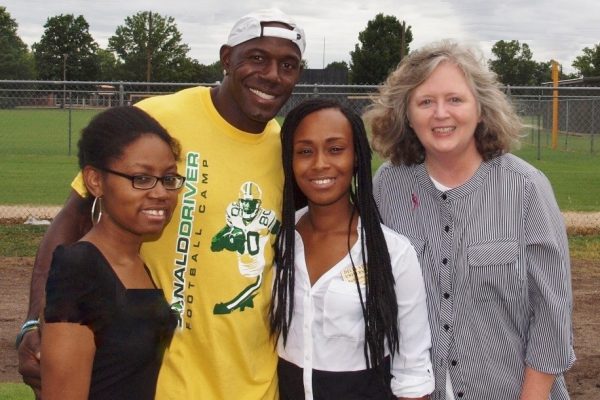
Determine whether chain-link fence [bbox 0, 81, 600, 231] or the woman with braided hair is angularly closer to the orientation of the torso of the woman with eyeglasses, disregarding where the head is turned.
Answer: the woman with braided hair

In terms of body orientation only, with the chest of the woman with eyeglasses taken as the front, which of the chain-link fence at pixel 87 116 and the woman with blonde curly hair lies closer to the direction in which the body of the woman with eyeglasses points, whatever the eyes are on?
the woman with blonde curly hair

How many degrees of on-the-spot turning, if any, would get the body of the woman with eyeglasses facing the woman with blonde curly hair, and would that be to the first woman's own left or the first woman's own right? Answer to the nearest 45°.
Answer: approximately 45° to the first woman's own left

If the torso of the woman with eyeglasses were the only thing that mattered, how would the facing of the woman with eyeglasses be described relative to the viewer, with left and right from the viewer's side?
facing the viewer and to the right of the viewer

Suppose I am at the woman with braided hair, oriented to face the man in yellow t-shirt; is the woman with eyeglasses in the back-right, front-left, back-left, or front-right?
front-left

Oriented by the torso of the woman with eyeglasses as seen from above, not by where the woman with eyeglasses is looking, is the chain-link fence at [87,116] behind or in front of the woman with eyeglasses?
behind
